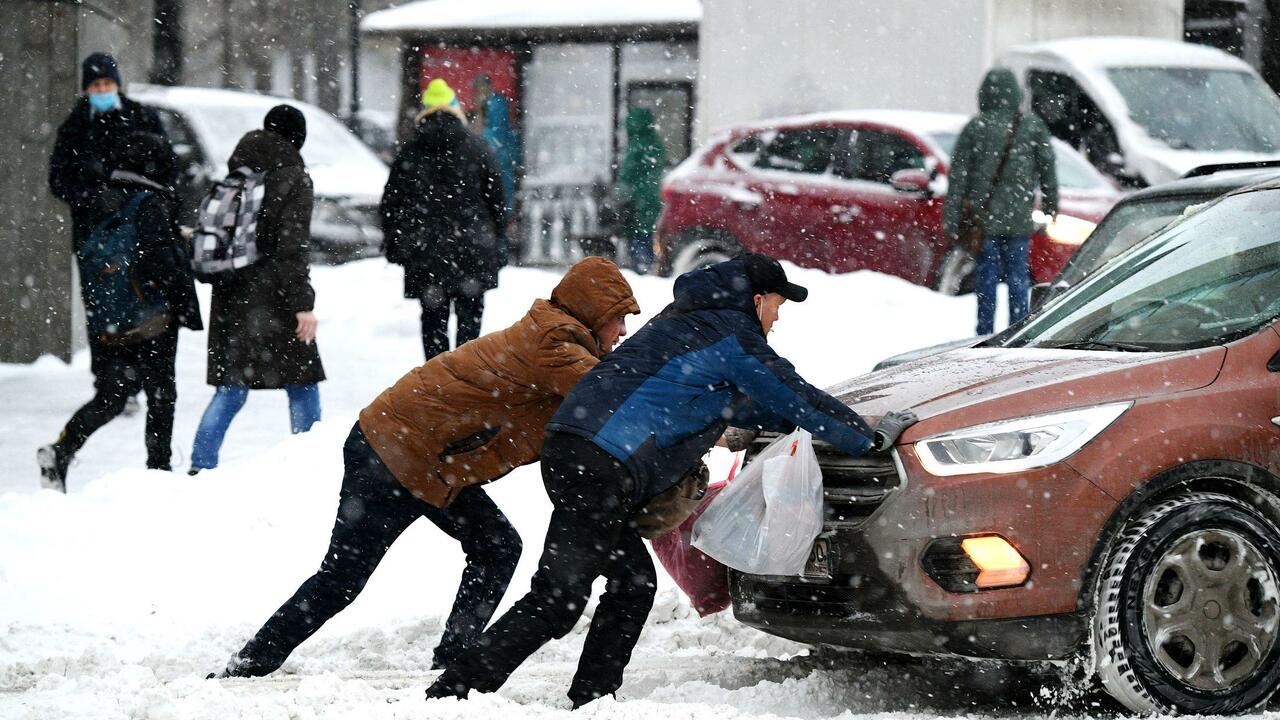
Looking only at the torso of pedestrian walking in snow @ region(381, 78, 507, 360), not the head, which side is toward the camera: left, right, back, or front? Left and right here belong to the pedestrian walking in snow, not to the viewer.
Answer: back

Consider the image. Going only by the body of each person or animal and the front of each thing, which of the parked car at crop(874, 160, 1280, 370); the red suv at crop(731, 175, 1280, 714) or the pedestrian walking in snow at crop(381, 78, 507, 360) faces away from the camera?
the pedestrian walking in snow

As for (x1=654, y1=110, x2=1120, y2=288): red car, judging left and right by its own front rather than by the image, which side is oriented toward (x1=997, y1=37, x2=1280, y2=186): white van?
left

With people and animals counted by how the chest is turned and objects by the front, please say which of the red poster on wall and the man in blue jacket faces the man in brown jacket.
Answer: the red poster on wall

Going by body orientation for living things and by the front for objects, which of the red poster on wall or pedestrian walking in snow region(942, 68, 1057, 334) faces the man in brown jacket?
the red poster on wall

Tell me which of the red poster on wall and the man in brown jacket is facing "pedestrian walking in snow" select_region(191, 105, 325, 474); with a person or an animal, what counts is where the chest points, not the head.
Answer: the red poster on wall

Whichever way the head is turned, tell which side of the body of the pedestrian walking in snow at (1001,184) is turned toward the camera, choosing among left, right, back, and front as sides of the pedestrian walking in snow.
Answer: back

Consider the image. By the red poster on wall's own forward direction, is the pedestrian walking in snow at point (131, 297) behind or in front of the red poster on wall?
in front

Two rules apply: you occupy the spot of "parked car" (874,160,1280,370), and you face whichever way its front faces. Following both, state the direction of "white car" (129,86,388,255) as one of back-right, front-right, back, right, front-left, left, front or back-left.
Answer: right

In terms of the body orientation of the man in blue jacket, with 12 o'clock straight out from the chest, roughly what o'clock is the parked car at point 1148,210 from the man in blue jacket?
The parked car is roughly at 10 o'clock from the man in blue jacket.

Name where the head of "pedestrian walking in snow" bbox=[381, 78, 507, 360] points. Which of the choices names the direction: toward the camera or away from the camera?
away from the camera
